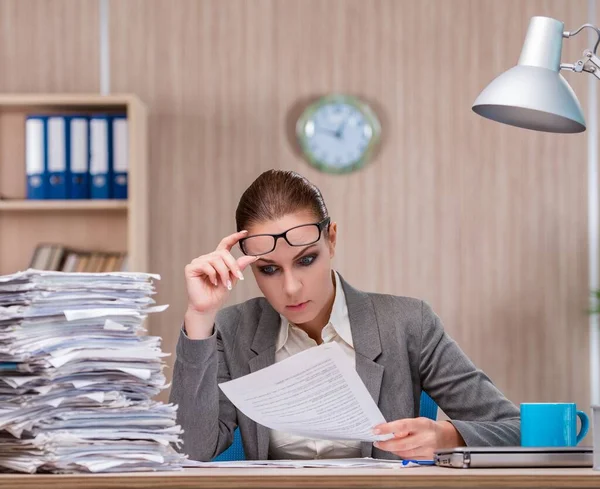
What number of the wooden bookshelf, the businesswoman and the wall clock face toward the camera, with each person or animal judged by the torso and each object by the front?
3

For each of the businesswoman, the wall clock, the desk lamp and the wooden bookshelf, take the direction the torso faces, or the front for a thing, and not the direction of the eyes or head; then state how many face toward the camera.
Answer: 3

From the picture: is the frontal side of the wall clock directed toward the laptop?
yes

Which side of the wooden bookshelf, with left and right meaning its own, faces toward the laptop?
front

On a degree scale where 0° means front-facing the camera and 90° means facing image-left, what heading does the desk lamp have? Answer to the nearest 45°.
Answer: approximately 90°

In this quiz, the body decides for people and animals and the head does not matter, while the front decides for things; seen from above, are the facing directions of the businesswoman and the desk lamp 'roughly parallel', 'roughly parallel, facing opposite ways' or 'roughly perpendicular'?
roughly perpendicular

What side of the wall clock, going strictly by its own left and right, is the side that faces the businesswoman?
front

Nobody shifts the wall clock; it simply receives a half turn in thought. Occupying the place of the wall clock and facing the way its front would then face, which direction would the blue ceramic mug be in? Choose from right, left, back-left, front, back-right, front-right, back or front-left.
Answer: back

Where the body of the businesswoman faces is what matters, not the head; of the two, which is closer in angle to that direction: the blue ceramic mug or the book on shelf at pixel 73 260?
the blue ceramic mug

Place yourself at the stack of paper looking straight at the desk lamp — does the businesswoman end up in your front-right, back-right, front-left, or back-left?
front-left

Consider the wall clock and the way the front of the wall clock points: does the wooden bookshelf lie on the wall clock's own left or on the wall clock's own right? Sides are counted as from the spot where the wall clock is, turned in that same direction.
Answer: on the wall clock's own right

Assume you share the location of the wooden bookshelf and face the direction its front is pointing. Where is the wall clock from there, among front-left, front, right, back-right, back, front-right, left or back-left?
left

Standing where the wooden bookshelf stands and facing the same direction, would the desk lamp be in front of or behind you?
in front

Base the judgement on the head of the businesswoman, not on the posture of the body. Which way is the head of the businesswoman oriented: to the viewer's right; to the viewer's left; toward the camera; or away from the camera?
toward the camera

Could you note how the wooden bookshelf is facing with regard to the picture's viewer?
facing the viewer

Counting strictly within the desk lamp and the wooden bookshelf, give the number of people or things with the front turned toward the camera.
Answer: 1

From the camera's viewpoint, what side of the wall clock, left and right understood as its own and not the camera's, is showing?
front

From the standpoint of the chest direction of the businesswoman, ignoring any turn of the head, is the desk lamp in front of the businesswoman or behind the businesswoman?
in front
